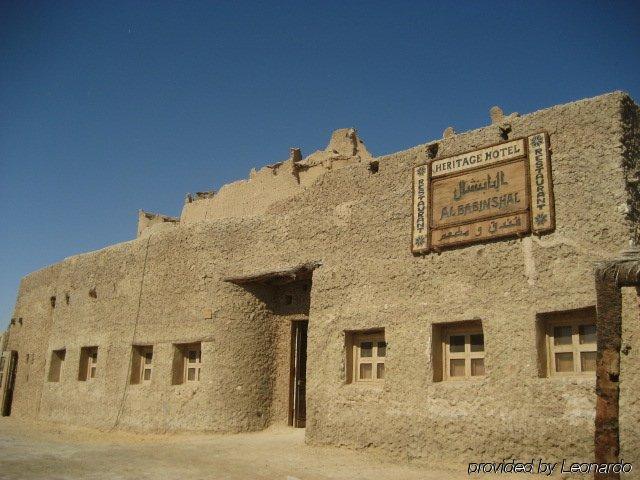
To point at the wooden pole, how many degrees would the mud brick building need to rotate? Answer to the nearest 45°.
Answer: approximately 45° to its left

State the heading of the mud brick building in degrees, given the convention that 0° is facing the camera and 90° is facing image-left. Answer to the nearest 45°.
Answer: approximately 45°
